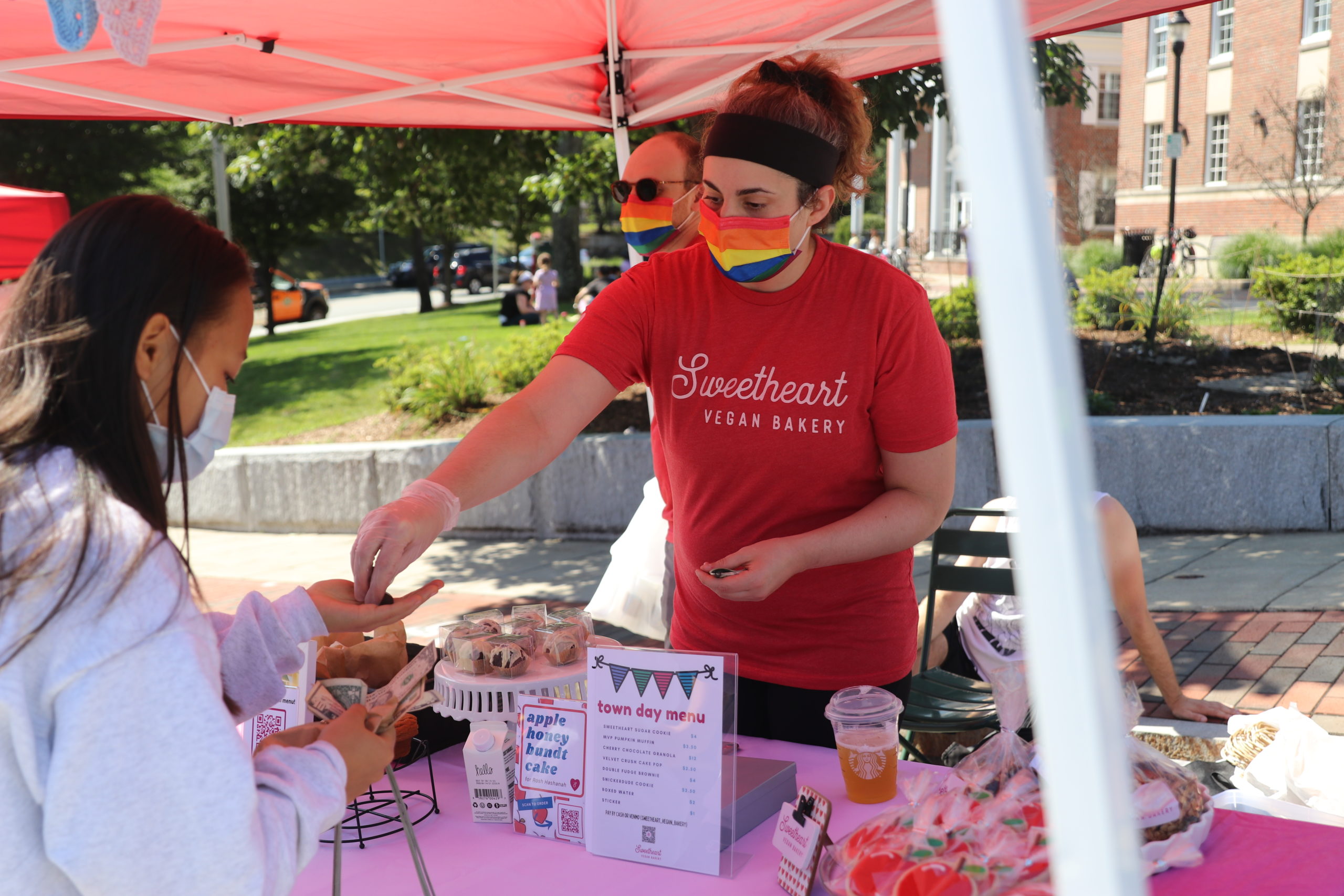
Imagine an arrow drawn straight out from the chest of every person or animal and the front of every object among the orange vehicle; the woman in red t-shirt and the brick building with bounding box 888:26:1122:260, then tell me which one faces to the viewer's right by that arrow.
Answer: the orange vehicle

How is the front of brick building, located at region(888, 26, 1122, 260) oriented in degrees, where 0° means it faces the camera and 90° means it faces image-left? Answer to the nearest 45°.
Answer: approximately 45°

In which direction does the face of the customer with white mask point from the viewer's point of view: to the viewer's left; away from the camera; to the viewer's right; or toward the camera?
to the viewer's right

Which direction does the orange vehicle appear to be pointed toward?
to the viewer's right

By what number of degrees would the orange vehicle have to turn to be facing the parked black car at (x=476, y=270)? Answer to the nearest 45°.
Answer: approximately 45° to its left

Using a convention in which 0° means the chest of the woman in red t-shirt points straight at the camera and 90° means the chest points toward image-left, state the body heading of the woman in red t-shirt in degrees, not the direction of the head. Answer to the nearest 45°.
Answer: approximately 45°
